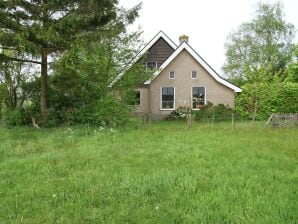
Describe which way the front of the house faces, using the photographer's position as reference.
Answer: facing the viewer

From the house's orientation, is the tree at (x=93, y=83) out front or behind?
out front

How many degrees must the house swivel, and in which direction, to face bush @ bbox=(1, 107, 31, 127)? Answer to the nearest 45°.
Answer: approximately 45° to its right

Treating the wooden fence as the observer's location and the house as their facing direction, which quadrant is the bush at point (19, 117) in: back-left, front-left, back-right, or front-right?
front-left

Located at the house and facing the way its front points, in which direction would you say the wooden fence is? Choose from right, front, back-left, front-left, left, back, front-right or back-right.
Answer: front-left

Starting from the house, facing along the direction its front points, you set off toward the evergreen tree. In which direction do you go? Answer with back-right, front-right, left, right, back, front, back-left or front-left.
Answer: front-right
